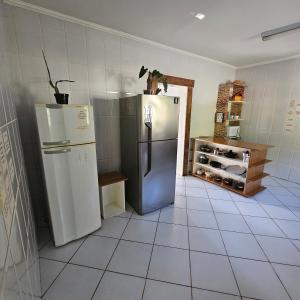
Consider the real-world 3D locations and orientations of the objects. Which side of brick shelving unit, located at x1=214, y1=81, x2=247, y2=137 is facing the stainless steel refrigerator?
right

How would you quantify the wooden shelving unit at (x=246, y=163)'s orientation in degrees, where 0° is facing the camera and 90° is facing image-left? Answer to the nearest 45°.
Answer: approximately 45°

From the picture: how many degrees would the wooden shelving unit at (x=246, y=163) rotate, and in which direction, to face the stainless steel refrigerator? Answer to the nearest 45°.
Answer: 0° — it already faces it

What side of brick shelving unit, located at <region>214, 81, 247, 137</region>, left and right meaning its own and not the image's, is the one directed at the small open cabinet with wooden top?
right

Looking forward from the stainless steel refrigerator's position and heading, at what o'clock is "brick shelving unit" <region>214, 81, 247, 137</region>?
The brick shelving unit is roughly at 9 o'clock from the stainless steel refrigerator.

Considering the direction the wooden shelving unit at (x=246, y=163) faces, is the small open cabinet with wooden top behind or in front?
in front

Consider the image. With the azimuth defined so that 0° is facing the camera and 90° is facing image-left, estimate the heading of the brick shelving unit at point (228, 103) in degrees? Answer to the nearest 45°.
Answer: approximately 315°
